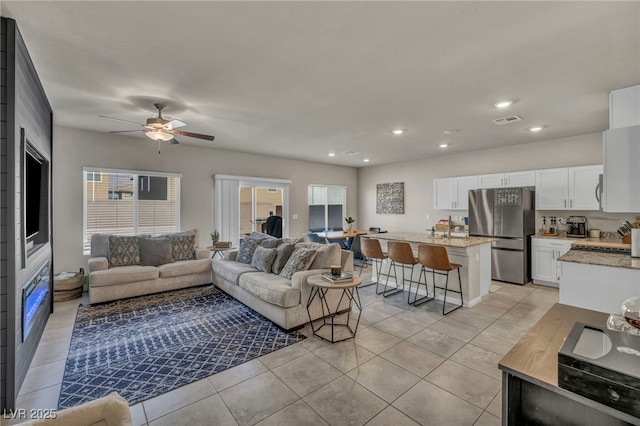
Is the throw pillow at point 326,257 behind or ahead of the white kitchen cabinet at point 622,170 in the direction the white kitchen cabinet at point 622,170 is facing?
ahead

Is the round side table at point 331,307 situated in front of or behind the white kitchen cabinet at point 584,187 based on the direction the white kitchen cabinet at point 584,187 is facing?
in front

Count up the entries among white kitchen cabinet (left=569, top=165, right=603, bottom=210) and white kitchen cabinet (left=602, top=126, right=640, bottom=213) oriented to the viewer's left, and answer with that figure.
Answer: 1

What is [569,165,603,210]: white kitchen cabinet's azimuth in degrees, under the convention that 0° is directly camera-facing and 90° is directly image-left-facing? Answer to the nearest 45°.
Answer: approximately 0°

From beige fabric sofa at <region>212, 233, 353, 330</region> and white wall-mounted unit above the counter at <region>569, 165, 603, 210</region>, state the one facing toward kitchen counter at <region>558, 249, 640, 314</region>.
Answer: the white wall-mounted unit above the counter

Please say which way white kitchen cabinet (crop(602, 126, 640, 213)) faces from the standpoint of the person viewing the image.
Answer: facing to the left of the viewer

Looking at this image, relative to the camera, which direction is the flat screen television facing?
to the viewer's right

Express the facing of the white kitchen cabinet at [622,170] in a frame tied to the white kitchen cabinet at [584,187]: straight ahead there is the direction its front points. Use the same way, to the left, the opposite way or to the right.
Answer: to the right

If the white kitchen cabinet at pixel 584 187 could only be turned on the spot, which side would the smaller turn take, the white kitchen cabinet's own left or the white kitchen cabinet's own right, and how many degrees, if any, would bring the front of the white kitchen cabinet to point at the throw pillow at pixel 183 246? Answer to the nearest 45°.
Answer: approximately 45° to the white kitchen cabinet's own right

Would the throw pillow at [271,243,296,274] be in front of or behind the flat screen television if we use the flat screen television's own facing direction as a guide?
in front

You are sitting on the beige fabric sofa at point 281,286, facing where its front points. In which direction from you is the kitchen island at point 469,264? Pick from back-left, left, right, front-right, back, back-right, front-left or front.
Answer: back-left
